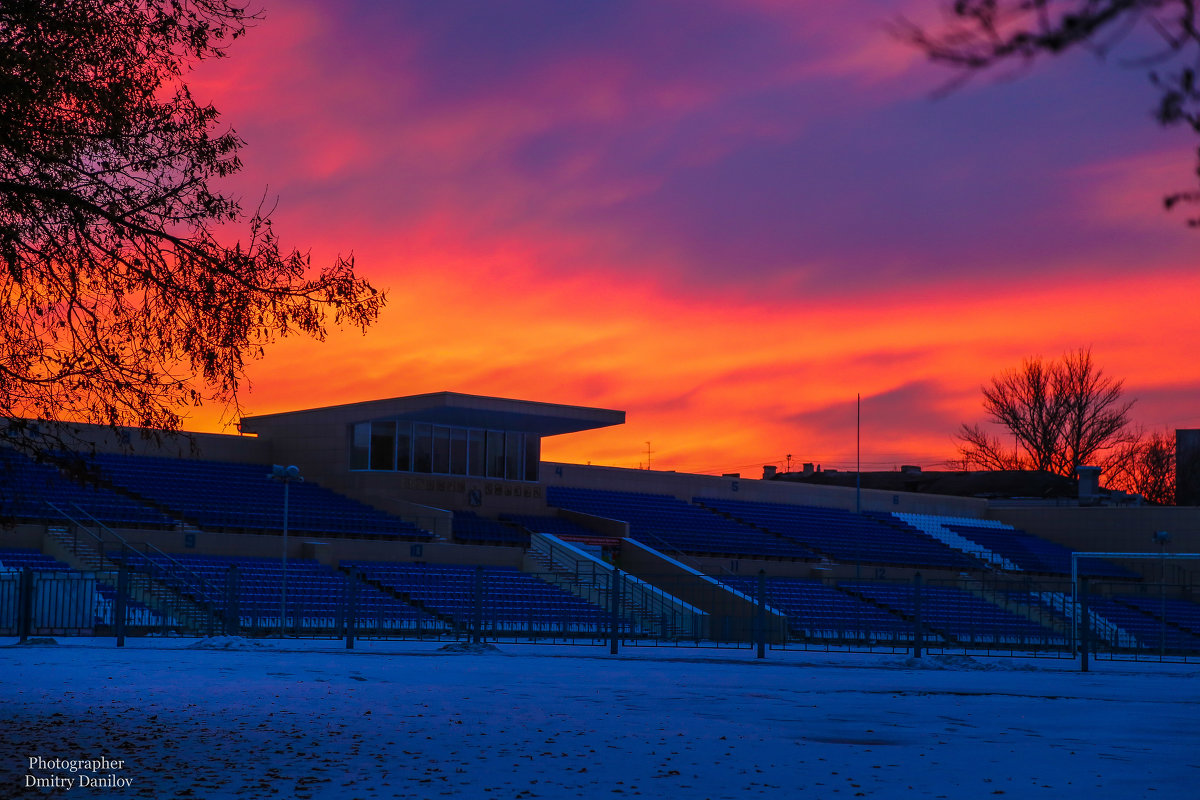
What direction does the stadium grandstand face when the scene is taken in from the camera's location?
facing the viewer and to the right of the viewer
